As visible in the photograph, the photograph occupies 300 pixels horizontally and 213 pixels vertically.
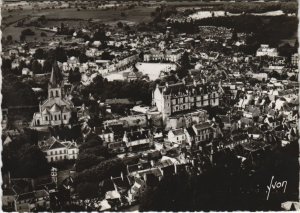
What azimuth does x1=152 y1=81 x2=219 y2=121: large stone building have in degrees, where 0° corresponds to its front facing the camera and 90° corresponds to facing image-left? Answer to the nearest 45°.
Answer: approximately 315°

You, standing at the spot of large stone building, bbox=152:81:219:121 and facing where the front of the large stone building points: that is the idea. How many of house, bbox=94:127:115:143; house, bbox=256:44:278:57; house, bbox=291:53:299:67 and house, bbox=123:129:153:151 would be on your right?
2

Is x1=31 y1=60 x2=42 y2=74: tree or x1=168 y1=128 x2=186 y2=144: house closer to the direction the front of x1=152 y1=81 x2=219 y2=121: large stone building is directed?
the house
